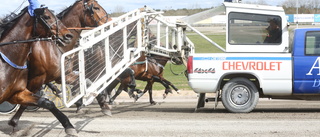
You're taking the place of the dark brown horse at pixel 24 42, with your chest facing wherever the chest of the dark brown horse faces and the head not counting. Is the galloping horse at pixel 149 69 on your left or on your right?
on your left

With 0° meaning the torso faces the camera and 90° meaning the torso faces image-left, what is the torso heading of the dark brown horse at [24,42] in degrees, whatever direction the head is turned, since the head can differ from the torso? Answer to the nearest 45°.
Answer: approximately 270°

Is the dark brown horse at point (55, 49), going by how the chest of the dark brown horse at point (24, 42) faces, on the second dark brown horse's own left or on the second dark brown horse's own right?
on the second dark brown horse's own left
